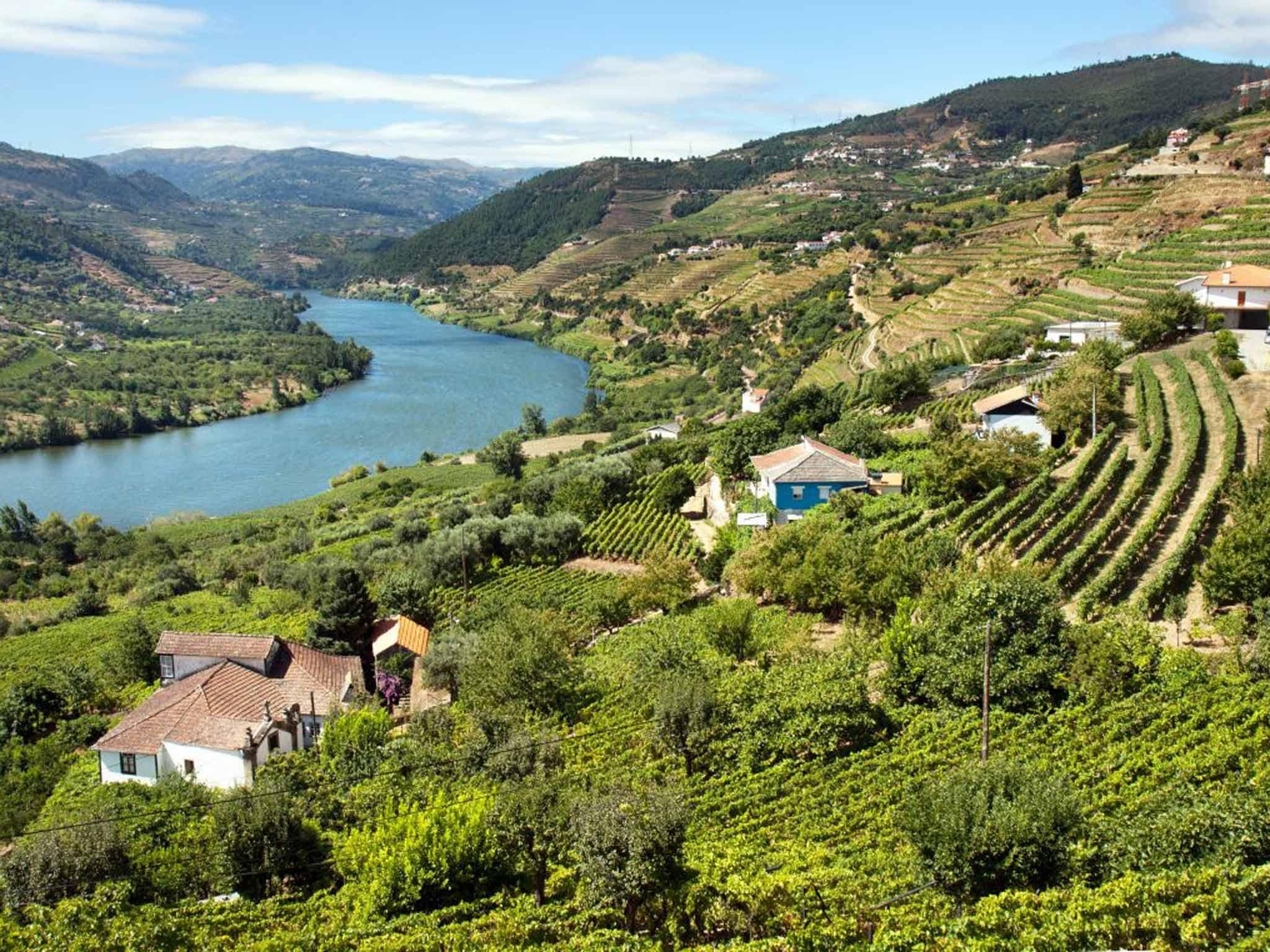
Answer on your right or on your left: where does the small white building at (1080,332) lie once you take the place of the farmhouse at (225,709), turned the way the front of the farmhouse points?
on your left

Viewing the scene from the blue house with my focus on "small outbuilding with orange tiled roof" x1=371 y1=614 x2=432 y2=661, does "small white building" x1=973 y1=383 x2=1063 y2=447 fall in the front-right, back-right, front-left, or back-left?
back-left

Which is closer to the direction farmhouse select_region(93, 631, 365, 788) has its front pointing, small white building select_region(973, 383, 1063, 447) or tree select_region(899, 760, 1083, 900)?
the tree
